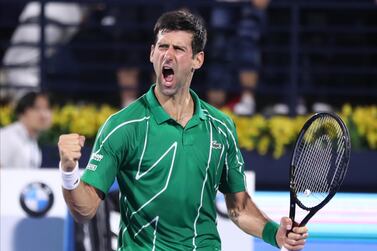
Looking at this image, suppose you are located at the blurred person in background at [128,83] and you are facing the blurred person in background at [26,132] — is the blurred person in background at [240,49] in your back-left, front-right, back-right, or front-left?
back-left

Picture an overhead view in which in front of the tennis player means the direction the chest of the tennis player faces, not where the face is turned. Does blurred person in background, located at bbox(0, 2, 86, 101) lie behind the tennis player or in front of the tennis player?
behind

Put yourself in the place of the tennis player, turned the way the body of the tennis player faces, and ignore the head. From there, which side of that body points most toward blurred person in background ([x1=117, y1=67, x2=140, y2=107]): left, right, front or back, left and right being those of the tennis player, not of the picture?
back

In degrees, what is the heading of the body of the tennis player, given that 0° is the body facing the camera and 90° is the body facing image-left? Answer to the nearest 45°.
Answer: approximately 0°

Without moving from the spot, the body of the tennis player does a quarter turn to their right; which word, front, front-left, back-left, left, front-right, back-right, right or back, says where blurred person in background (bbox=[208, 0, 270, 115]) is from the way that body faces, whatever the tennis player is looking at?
right

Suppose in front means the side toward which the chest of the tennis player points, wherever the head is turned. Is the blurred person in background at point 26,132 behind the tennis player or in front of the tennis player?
behind

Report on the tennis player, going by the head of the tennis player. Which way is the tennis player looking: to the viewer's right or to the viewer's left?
to the viewer's left
